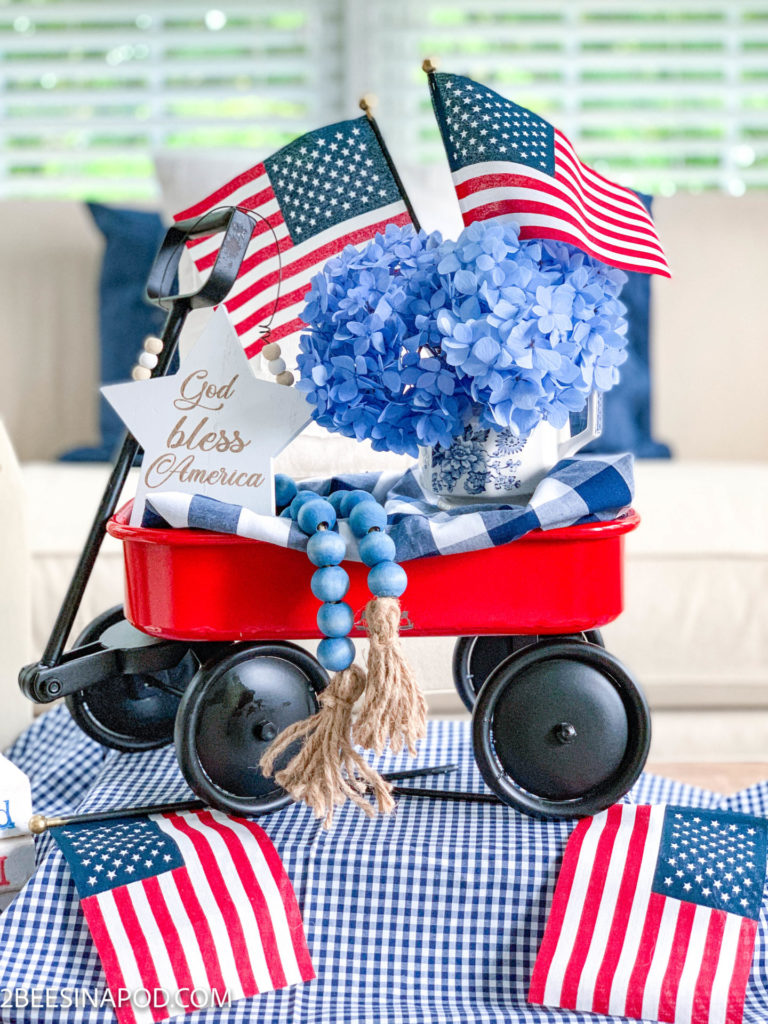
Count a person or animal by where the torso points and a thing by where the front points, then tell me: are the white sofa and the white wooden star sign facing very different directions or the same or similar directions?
same or similar directions

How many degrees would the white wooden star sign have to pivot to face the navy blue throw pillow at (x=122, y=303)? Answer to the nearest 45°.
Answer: approximately 180°

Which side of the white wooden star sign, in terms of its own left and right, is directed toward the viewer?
front

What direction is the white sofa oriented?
toward the camera

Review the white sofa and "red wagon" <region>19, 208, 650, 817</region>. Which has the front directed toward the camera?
the white sofa

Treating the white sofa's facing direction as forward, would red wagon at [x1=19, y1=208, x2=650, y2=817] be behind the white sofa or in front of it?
in front

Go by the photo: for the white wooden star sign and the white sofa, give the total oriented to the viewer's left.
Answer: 0

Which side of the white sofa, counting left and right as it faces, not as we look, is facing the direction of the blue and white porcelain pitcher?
front

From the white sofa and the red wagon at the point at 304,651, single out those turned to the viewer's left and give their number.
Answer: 1

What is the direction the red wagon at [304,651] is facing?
to the viewer's left
